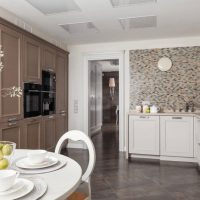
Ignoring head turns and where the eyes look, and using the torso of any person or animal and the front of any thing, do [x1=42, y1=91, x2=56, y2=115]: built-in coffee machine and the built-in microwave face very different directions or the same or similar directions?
same or similar directions

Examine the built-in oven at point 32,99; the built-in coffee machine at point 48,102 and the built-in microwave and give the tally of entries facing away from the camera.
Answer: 0

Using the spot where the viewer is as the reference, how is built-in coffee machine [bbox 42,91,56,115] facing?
facing the viewer and to the right of the viewer

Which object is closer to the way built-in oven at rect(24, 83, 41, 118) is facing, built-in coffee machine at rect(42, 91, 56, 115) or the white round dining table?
the white round dining table

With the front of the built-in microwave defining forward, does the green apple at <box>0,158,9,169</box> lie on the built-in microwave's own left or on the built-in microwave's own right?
on the built-in microwave's own right

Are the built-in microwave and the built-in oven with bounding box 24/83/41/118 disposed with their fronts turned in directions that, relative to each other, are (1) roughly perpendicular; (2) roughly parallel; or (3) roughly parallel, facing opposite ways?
roughly parallel

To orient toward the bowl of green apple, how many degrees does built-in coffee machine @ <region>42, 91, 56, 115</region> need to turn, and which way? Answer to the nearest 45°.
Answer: approximately 45° to its right

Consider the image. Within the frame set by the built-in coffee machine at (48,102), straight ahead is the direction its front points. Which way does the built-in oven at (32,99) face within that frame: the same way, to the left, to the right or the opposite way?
the same way

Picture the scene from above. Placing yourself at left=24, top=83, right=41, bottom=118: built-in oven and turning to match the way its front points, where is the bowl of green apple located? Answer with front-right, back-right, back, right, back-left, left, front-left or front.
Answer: front-right

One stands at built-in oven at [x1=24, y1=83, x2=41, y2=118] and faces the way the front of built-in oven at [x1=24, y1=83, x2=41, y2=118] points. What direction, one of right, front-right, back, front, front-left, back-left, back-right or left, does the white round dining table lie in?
front-right

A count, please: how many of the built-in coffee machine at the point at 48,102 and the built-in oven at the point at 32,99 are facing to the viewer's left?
0

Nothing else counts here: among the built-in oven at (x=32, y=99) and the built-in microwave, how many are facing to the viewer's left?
0

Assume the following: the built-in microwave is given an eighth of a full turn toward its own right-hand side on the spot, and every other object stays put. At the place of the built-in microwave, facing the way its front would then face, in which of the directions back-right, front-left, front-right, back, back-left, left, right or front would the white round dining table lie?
front

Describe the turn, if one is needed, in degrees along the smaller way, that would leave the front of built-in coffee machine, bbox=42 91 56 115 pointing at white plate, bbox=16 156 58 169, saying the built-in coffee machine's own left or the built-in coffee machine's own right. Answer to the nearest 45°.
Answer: approximately 45° to the built-in coffee machine's own right

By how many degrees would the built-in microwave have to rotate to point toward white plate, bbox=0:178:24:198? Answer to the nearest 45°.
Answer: approximately 45° to its right
